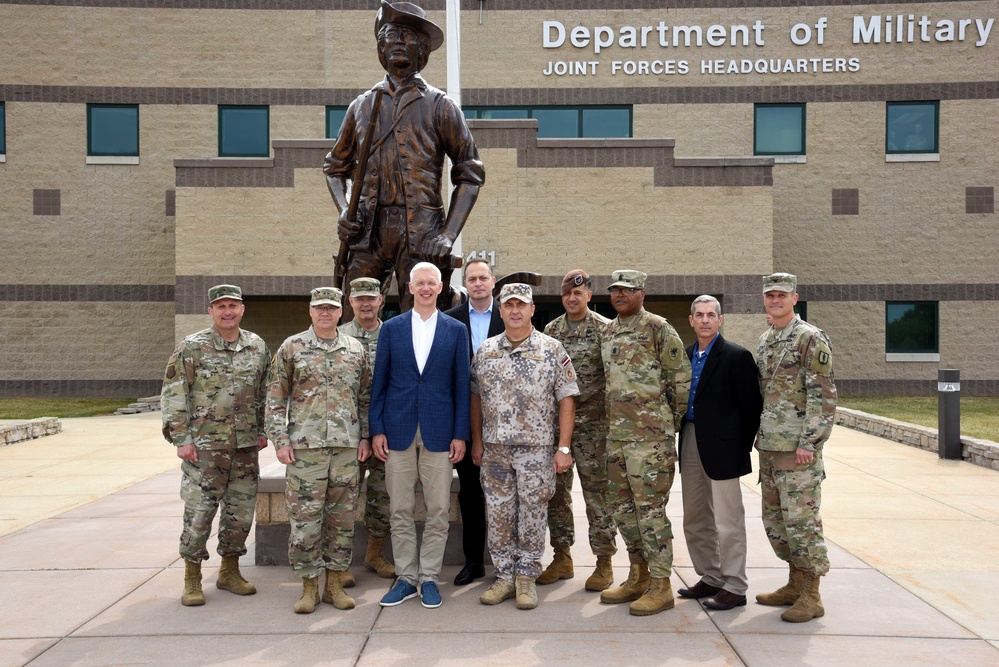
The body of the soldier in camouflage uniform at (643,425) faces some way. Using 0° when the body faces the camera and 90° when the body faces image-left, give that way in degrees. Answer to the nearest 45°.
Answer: approximately 45°

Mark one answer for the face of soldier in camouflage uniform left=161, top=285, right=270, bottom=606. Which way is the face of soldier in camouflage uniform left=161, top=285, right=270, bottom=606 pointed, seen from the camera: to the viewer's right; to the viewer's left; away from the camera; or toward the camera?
toward the camera

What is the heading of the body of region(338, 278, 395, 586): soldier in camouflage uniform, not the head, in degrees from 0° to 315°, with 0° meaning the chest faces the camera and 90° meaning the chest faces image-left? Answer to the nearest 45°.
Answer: approximately 0°

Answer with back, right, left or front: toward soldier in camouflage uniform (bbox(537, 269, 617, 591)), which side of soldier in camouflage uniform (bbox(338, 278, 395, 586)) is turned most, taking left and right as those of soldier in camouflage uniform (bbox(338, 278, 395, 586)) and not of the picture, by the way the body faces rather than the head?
left

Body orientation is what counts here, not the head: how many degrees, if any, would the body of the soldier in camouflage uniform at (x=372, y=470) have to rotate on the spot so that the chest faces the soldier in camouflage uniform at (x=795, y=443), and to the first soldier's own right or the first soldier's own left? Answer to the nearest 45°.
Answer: approximately 45° to the first soldier's own left

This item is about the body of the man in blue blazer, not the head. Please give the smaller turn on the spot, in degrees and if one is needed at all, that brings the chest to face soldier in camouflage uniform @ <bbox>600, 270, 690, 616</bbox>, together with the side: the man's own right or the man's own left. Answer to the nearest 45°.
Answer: approximately 90° to the man's own left

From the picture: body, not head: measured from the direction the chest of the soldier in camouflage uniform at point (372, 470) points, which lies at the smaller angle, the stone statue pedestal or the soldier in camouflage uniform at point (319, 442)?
the soldier in camouflage uniform

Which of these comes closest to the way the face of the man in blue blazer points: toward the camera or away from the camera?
toward the camera

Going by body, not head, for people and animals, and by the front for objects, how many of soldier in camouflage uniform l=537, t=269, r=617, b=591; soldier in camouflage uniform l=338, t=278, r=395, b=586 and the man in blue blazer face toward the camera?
3

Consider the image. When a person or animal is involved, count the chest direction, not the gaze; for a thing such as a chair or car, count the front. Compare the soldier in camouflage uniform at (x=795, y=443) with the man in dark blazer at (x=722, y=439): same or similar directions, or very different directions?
same or similar directions

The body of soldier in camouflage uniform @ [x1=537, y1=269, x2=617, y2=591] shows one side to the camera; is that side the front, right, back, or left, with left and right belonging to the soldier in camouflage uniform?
front

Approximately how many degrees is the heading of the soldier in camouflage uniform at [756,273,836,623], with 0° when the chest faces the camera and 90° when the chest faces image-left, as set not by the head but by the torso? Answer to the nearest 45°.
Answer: approximately 45°

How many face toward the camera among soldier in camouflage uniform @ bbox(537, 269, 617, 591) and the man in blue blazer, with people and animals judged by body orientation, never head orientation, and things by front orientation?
2

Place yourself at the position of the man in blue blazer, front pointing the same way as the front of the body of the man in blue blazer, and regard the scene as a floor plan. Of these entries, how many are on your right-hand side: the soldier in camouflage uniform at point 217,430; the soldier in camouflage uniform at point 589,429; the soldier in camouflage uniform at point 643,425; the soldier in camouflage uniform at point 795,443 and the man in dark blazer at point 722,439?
1

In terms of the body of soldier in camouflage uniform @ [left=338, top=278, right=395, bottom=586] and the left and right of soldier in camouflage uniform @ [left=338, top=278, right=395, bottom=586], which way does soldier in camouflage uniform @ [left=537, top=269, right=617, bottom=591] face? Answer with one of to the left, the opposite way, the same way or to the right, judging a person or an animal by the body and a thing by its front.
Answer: the same way

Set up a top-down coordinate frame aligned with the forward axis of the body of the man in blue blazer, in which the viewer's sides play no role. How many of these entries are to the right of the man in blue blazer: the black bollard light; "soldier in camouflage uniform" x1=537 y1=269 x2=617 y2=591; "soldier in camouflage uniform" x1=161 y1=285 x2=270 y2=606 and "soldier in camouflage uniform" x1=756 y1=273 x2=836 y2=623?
1

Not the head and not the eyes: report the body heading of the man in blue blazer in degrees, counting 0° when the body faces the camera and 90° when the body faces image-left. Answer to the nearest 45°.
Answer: approximately 0°
